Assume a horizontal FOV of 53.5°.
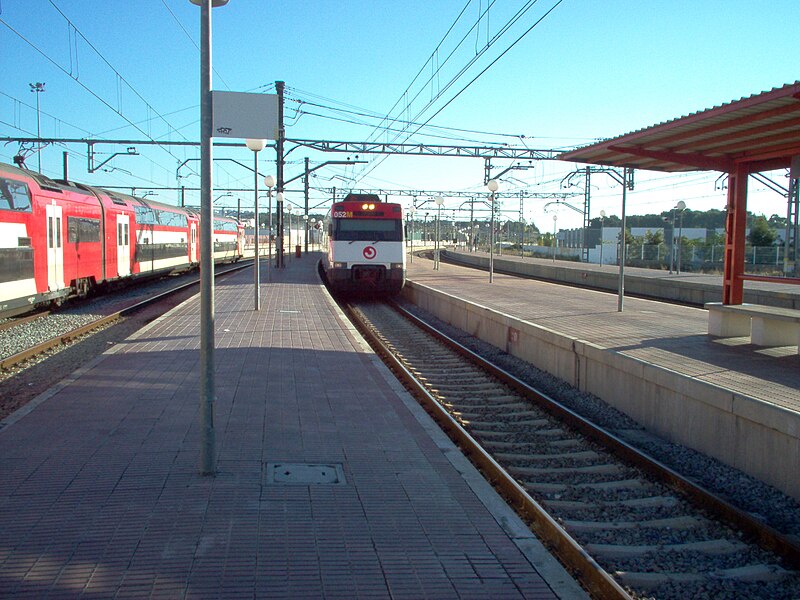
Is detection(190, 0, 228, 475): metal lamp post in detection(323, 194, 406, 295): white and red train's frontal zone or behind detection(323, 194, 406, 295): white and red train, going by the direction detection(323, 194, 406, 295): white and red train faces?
frontal zone

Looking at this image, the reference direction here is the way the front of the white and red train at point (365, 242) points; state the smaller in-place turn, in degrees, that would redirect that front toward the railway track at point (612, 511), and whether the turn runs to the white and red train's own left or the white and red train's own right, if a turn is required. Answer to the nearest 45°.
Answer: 0° — it already faces it

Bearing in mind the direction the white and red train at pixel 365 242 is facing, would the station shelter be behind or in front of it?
in front

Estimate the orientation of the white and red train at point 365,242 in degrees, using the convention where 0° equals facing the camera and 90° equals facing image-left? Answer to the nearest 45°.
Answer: approximately 0°

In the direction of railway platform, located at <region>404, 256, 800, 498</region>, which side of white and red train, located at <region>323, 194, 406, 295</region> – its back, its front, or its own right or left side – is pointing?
front

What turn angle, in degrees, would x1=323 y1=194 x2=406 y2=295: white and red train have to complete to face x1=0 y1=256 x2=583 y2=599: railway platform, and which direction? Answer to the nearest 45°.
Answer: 0° — it already faces it
